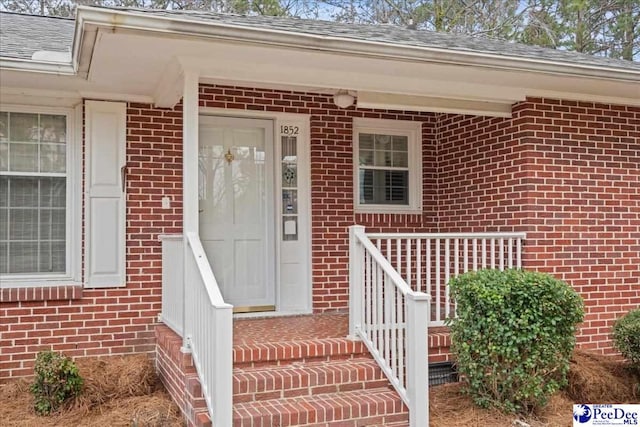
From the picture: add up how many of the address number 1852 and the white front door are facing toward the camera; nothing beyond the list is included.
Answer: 2

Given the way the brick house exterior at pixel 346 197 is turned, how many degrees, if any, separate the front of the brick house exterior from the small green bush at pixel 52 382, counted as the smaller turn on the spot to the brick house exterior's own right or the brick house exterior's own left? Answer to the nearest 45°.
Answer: approximately 45° to the brick house exterior's own right

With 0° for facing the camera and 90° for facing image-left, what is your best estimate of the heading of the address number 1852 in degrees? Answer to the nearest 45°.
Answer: approximately 0°

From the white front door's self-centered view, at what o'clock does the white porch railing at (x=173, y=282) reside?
The white porch railing is roughly at 1 o'clock from the white front door.

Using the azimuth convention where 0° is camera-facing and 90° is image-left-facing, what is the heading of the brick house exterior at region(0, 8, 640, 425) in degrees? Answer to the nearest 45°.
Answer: approximately 0°

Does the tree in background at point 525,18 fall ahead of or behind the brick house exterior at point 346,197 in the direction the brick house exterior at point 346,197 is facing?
behind

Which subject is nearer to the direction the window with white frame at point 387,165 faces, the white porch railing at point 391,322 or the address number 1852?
the white porch railing
